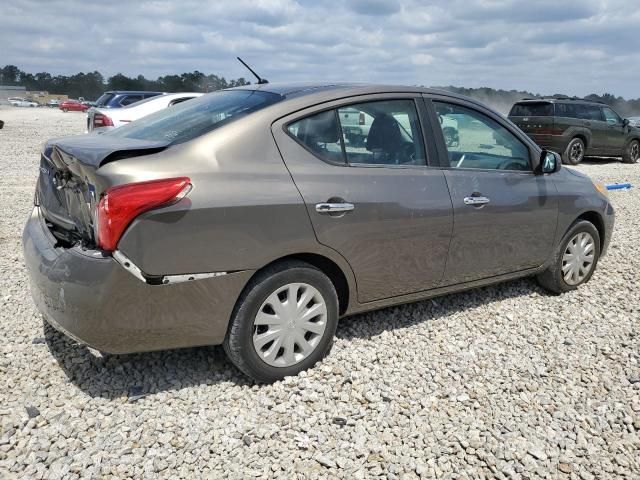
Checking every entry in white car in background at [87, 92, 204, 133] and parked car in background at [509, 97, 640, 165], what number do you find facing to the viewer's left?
0

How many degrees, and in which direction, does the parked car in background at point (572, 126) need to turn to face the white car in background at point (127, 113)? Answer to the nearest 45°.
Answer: approximately 180°

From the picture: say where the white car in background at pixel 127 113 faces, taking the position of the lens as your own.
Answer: facing away from the viewer and to the right of the viewer

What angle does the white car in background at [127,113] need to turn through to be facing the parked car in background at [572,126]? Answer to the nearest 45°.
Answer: approximately 45° to its right

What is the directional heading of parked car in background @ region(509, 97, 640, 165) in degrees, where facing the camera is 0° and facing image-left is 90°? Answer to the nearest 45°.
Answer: approximately 225°
